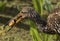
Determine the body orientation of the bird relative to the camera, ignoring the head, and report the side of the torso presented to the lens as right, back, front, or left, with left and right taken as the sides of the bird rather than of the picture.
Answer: left
